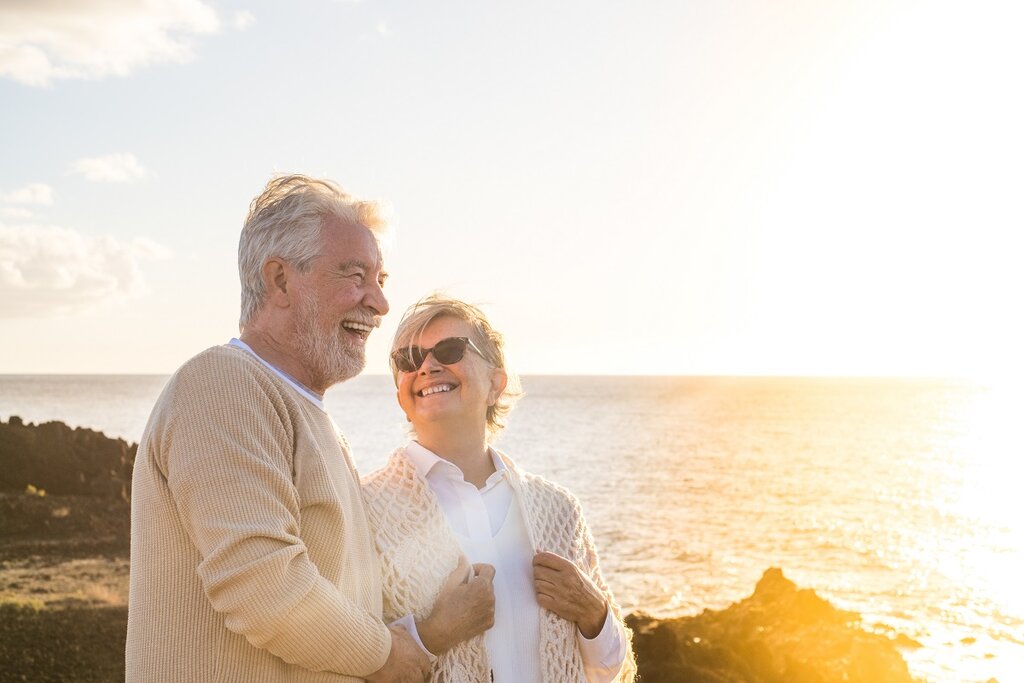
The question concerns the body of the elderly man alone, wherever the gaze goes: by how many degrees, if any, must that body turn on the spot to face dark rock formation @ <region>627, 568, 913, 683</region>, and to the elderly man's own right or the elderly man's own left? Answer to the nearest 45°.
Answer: approximately 45° to the elderly man's own left

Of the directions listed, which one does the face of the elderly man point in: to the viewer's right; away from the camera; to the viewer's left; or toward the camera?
to the viewer's right

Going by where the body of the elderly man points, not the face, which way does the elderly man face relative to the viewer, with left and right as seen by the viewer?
facing to the right of the viewer

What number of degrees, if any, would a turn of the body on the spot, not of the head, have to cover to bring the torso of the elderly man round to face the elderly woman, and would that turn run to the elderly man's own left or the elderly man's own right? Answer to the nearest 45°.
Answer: approximately 45° to the elderly man's own left
